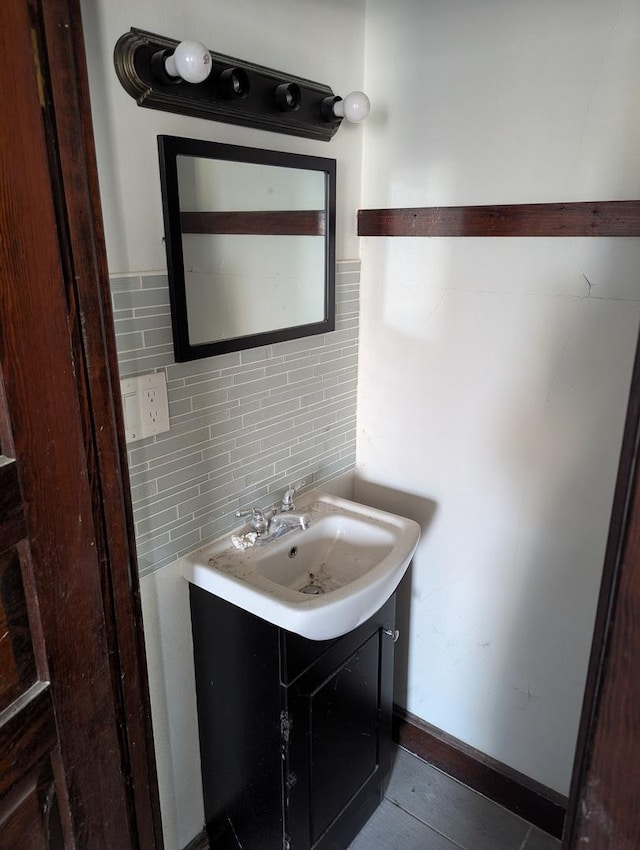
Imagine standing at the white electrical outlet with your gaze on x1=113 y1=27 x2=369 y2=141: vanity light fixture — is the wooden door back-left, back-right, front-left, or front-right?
back-right

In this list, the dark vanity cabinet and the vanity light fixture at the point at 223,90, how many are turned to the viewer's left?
0

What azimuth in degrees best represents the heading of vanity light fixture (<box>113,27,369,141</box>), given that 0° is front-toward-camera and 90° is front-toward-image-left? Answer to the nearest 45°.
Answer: approximately 315°

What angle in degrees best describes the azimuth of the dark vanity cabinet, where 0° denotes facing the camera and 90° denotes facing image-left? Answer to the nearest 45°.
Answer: approximately 315°

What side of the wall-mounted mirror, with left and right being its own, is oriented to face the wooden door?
right

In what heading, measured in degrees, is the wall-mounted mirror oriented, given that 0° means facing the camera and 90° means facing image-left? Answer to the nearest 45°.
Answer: approximately 315°

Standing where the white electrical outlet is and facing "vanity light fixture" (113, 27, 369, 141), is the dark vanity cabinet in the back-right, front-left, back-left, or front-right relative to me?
front-right

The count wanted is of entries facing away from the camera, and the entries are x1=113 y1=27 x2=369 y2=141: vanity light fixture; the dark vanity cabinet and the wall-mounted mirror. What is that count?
0
